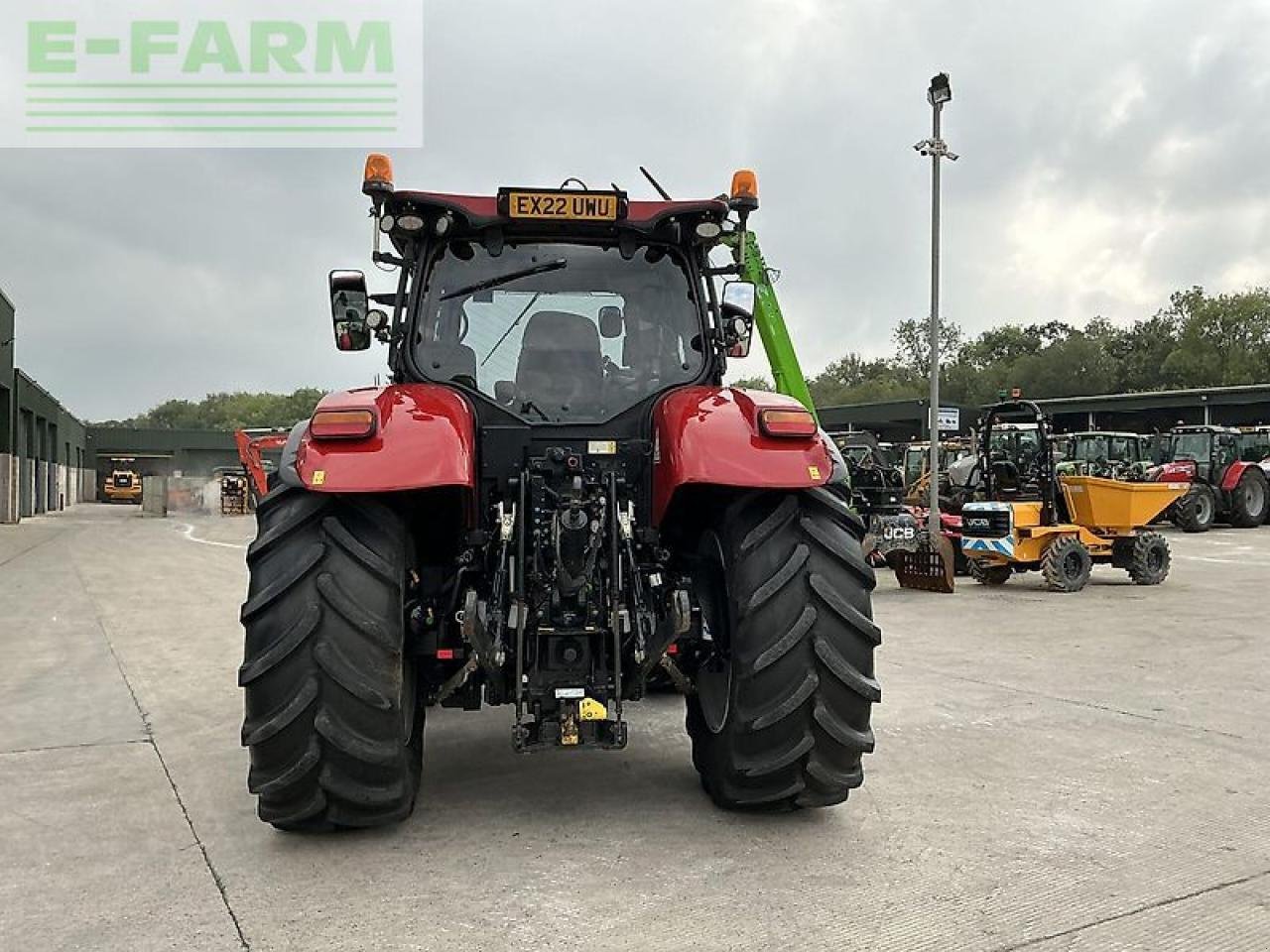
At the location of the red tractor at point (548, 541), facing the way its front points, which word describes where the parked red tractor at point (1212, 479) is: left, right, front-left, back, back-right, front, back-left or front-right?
front-right

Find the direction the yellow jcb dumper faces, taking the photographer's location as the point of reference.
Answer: facing away from the viewer and to the right of the viewer

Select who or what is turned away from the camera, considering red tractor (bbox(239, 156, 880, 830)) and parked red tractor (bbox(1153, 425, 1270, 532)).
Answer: the red tractor

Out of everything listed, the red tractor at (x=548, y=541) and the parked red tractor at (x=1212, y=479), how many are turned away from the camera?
1

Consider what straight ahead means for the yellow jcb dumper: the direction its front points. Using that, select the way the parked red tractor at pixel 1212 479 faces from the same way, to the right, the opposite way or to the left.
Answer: the opposite way

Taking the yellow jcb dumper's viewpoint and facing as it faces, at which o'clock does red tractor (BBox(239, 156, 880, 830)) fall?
The red tractor is roughly at 5 o'clock from the yellow jcb dumper.

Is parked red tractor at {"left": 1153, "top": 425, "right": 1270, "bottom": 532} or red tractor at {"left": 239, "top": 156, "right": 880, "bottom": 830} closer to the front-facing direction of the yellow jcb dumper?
the parked red tractor

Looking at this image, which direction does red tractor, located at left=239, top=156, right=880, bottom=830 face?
away from the camera

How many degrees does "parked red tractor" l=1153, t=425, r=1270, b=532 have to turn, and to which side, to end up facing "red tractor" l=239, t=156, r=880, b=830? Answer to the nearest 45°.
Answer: approximately 45° to its left

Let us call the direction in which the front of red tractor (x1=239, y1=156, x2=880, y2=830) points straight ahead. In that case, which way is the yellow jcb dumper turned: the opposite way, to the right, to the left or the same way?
to the right

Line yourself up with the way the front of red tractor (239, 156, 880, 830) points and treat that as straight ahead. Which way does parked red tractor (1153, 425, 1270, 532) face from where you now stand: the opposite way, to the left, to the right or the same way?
to the left
